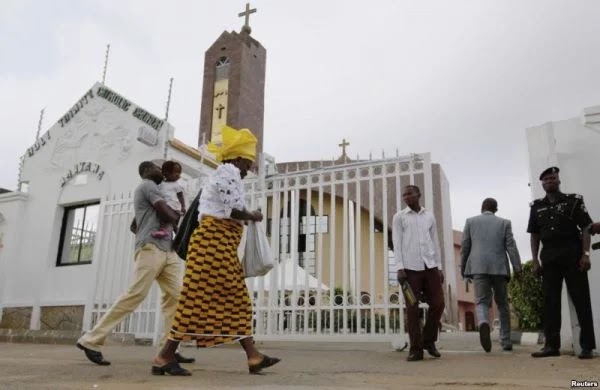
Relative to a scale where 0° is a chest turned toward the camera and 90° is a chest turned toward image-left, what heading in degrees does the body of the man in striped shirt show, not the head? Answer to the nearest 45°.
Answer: approximately 0°

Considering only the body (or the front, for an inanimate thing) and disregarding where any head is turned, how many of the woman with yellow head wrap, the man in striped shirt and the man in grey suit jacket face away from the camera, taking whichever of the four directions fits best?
1

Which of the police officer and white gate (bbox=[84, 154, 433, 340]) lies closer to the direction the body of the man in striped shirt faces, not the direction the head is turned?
the police officer

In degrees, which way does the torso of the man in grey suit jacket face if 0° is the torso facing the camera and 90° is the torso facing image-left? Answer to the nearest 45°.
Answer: approximately 180°

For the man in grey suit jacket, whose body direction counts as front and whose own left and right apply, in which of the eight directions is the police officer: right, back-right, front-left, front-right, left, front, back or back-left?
back-right

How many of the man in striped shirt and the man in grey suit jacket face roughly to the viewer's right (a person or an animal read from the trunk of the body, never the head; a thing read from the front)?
0

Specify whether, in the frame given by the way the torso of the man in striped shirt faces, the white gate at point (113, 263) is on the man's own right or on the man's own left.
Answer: on the man's own right

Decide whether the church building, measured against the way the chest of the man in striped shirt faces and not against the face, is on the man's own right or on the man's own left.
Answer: on the man's own right

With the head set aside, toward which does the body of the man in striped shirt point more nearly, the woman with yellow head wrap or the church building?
the woman with yellow head wrap

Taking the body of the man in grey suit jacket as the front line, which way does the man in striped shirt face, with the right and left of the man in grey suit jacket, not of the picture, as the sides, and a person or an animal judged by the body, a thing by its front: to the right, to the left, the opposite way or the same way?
the opposite way
